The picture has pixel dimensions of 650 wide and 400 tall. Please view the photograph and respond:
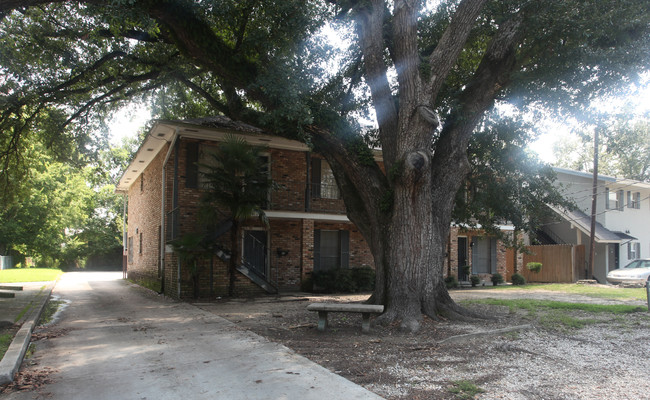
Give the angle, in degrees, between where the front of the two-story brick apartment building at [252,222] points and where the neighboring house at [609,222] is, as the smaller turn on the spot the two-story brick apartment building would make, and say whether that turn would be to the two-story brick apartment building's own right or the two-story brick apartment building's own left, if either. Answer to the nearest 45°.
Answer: approximately 90° to the two-story brick apartment building's own left

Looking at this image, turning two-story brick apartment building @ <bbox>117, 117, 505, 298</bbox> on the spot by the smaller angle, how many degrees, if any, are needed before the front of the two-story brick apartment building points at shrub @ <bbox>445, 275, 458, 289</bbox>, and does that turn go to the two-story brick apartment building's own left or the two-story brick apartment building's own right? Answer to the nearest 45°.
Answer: approximately 90° to the two-story brick apartment building's own left

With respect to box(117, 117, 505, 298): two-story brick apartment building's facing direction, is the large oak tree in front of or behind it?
in front

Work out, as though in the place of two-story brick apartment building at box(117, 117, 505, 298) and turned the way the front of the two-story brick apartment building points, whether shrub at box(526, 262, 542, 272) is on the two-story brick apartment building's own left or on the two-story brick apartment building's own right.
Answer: on the two-story brick apartment building's own left

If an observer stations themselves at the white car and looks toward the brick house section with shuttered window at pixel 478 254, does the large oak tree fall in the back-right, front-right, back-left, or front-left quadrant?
front-left

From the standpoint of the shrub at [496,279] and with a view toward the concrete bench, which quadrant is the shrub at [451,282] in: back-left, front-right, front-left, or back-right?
front-right

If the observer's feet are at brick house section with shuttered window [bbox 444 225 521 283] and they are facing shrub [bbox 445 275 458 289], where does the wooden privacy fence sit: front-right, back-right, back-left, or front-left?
back-left

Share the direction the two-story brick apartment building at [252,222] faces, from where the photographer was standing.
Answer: facing the viewer and to the right of the viewer

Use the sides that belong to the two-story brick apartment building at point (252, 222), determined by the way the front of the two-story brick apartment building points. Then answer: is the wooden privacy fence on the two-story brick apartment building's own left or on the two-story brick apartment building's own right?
on the two-story brick apartment building's own left

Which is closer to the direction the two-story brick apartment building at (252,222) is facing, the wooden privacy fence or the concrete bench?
the concrete bench
